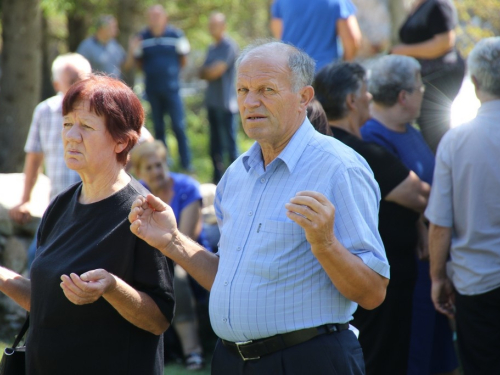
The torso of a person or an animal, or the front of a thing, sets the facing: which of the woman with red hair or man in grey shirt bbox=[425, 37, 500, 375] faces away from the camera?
the man in grey shirt

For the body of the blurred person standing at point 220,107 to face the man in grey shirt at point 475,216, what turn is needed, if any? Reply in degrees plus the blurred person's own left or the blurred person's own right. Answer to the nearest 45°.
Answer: approximately 45° to the blurred person's own left

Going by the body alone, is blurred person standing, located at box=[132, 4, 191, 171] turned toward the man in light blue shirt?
yes

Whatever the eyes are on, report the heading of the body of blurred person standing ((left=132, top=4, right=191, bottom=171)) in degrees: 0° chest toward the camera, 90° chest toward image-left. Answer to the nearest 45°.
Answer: approximately 0°

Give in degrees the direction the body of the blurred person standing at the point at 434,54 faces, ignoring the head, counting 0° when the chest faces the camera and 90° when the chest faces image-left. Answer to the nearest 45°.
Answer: approximately 90°

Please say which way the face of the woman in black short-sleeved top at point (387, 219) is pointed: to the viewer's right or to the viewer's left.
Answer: to the viewer's right

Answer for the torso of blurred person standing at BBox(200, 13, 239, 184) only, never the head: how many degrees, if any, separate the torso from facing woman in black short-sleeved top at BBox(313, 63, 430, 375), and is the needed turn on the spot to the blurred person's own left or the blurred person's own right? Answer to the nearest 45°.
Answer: approximately 45° to the blurred person's own left

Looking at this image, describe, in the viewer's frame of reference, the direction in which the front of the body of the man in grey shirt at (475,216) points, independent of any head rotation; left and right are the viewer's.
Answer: facing away from the viewer

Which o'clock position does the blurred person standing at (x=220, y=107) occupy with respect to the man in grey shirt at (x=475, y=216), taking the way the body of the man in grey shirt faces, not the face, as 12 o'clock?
The blurred person standing is roughly at 11 o'clock from the man in grey shirt.

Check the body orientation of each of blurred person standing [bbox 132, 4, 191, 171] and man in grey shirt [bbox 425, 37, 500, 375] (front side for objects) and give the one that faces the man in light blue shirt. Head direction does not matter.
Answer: the blurred person standing

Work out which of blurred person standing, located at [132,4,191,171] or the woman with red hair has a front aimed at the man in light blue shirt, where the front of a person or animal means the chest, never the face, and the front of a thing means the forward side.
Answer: the blurred person standing

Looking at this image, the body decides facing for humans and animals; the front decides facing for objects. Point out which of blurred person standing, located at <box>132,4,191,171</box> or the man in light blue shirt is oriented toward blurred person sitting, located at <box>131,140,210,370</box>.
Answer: blurred person standing, located at <box>132,4,191,171</box>
